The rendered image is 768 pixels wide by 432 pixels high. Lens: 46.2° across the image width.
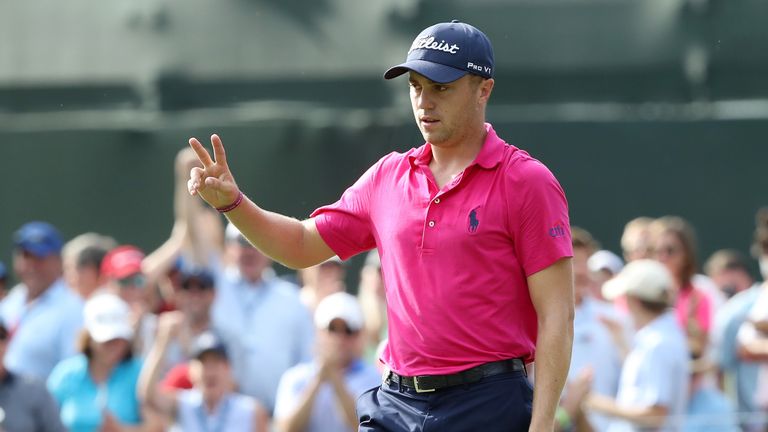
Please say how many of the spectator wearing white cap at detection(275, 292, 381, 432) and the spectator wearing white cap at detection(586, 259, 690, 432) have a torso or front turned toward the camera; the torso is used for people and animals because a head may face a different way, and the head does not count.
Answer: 1

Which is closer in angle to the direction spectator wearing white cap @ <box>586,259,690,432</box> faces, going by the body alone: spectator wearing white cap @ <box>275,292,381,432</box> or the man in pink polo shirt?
the spectator wearing white cap

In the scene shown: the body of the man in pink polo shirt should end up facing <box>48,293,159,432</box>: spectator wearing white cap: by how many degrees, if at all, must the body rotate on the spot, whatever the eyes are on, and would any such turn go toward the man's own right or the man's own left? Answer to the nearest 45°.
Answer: approximately 90° to the man's own right

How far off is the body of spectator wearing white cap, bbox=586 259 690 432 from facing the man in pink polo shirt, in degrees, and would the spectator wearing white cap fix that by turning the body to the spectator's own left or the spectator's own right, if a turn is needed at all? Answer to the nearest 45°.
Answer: approximately 90° to the spectator's own left

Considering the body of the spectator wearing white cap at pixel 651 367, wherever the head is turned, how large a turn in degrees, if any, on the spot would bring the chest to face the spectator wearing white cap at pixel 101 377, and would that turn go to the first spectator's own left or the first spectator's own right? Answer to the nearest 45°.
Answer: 0° — they already face them

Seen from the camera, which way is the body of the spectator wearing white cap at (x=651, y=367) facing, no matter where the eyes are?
to the viewer's left

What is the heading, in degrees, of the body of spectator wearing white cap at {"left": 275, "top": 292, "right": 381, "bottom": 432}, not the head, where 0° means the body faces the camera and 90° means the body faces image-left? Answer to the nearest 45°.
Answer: approximately 0°

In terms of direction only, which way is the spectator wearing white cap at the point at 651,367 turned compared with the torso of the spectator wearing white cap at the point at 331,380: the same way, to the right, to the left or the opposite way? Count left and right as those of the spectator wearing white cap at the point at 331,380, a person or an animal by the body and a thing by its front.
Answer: to the right

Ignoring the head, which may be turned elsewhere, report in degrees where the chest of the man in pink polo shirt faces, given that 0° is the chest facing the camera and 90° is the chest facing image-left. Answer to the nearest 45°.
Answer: approximately 45°

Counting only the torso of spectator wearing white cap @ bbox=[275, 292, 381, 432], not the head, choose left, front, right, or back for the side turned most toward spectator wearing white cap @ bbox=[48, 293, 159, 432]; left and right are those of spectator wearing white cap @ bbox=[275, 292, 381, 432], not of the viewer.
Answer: right
